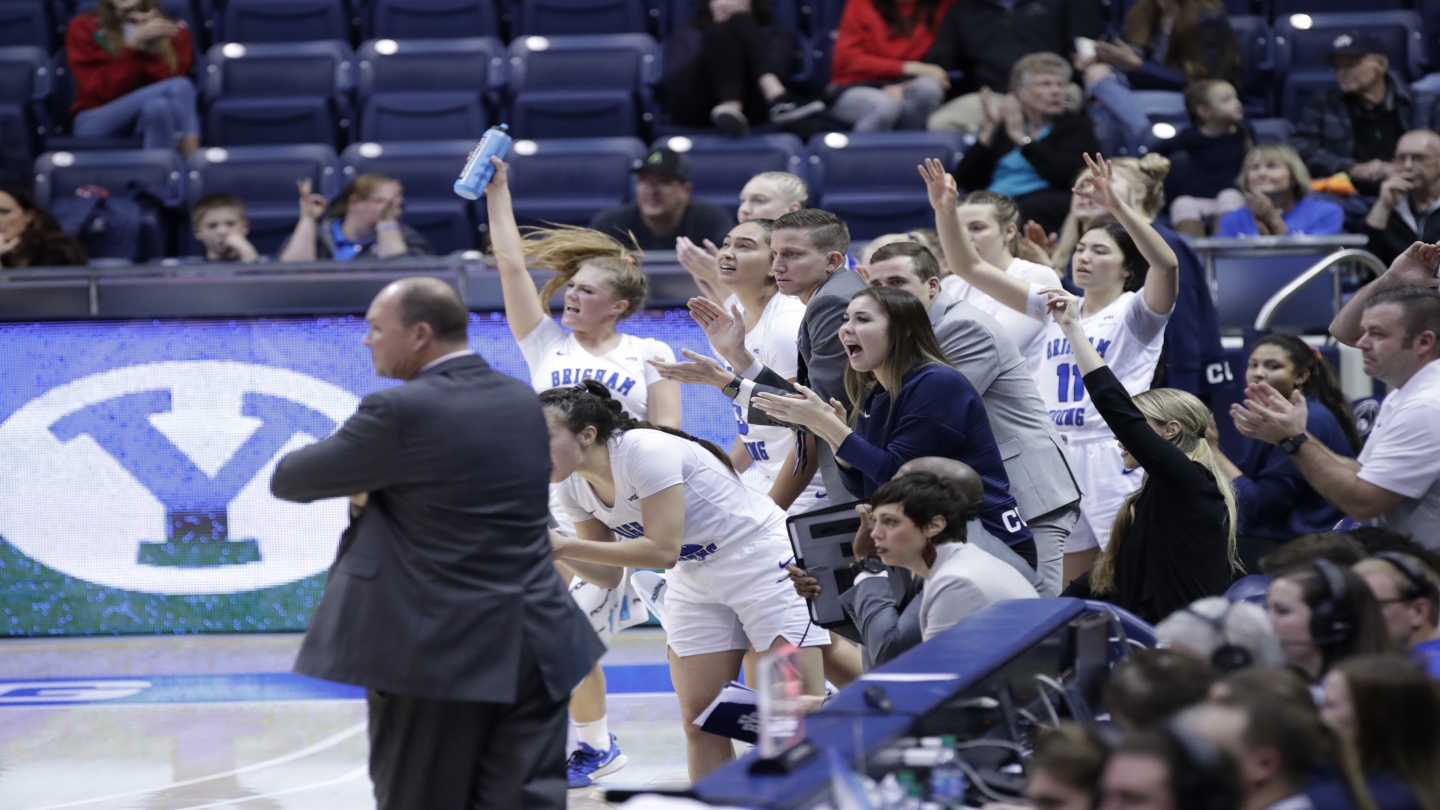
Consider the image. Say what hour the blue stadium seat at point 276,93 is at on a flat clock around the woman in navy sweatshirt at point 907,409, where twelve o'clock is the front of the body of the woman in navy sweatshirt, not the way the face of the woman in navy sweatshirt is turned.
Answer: The blue stadium seat is roughly at 2 o'clock from the woman in navy sweatshirt.

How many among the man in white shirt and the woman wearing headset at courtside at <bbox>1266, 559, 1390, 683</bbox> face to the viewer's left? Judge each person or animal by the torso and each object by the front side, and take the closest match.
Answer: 2

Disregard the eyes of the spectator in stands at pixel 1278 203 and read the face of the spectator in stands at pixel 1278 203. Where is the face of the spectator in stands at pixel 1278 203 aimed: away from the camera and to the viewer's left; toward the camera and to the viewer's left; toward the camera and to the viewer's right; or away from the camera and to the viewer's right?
toward the camera and to the viewer's left

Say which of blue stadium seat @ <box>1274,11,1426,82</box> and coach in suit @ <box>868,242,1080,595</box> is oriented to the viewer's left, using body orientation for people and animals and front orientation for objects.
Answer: the coach in suit

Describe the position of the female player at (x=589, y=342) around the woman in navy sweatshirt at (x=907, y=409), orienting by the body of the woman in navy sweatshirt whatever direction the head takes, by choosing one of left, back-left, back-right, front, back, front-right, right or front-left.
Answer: front-right

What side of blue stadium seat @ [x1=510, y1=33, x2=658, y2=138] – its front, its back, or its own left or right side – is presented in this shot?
front

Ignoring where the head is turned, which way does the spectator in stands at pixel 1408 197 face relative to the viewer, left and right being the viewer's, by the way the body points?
facing the viewer and to the left of the viewer

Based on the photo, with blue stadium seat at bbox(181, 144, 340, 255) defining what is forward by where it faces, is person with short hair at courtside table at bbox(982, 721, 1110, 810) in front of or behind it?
in front

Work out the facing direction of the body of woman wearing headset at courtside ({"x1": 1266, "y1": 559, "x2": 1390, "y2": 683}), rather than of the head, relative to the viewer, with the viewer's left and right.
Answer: facing to the left of the viewer

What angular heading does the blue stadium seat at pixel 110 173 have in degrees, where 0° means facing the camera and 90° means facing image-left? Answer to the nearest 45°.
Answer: approximately 0°

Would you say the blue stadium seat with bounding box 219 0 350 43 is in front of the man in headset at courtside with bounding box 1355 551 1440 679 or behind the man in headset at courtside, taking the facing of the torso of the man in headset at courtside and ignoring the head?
in front

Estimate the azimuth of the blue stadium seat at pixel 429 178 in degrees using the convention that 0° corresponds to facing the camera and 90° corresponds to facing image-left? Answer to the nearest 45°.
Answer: approximately 0°

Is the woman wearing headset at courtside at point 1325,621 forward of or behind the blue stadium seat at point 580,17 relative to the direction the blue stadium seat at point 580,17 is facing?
forward

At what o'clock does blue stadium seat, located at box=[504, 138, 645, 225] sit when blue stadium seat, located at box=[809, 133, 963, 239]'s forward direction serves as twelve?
blue stadium seat, located at box=[504, 138, 645, 225] is roughly at 3 o'clock from blue stadium seat, located at box=[809, 133, 963, 239].

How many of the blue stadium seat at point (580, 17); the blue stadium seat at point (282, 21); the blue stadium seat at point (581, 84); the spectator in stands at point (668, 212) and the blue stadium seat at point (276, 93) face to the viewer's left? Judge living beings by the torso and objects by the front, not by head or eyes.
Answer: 0

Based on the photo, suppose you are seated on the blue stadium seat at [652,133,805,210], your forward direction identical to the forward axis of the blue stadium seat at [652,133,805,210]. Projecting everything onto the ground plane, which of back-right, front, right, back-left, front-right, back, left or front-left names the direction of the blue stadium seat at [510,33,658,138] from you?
back-right

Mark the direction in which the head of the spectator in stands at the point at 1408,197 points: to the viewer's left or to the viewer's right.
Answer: to the viewer's left

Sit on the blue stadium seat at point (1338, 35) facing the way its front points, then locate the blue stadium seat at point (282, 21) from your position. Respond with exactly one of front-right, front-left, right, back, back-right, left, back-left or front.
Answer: right

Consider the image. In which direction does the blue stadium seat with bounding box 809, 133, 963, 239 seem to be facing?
toward the camera

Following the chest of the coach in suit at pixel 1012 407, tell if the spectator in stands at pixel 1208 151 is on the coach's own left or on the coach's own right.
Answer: on the coach's own right
